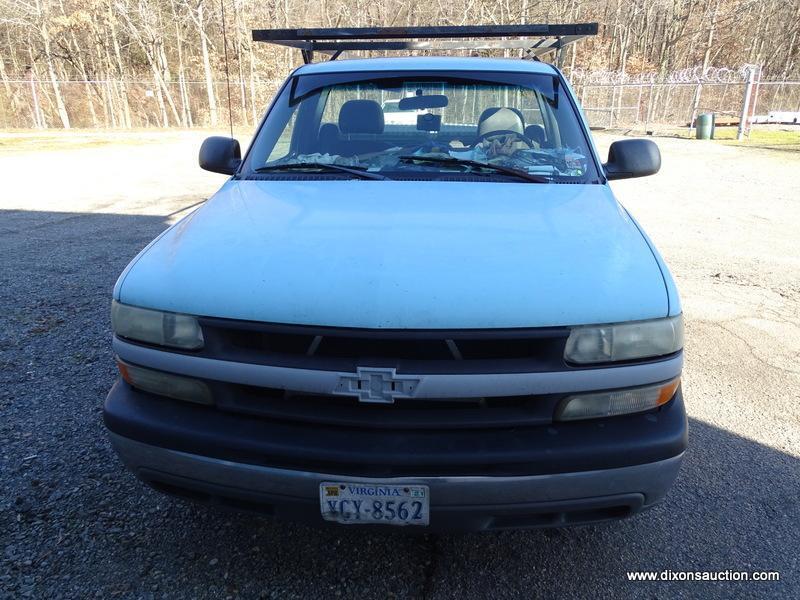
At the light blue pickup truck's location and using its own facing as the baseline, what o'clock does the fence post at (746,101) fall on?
The fence post is roughly at 7 o'clock from the light blue pickup truck.

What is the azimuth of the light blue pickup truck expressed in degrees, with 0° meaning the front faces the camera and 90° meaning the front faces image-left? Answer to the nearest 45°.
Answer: approximately 0°

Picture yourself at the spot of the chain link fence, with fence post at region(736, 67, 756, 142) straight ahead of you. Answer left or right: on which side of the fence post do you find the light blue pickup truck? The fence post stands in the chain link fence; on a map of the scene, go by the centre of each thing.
right

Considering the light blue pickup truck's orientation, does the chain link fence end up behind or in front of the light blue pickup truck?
behind
